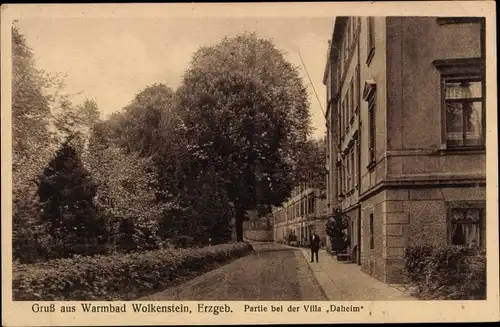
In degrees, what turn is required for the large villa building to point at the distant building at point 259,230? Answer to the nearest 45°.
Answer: approximately 90° to its right

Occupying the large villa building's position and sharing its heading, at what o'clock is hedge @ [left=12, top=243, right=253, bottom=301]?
The hedge is roughly at 11 o'clock from the large villa building.

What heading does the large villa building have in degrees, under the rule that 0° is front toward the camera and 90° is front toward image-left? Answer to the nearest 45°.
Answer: approximately 90°

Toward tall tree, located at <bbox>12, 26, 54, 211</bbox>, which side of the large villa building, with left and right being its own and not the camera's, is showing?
front

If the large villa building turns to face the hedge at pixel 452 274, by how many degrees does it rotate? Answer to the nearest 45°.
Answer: approximately 90° to its left

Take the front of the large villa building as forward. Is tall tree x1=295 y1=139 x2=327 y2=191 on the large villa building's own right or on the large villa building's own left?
on the large villa building's own right
